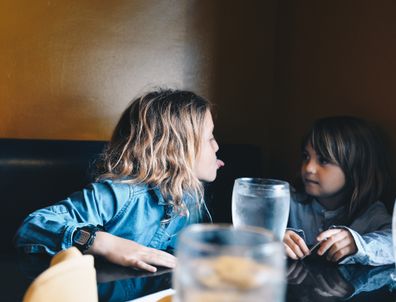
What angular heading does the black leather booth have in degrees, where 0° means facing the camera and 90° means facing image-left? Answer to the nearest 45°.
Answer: approximately 0°

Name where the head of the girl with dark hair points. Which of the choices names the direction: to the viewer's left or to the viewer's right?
to the viewer's left

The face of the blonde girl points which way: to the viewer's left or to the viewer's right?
to the viewer's right
